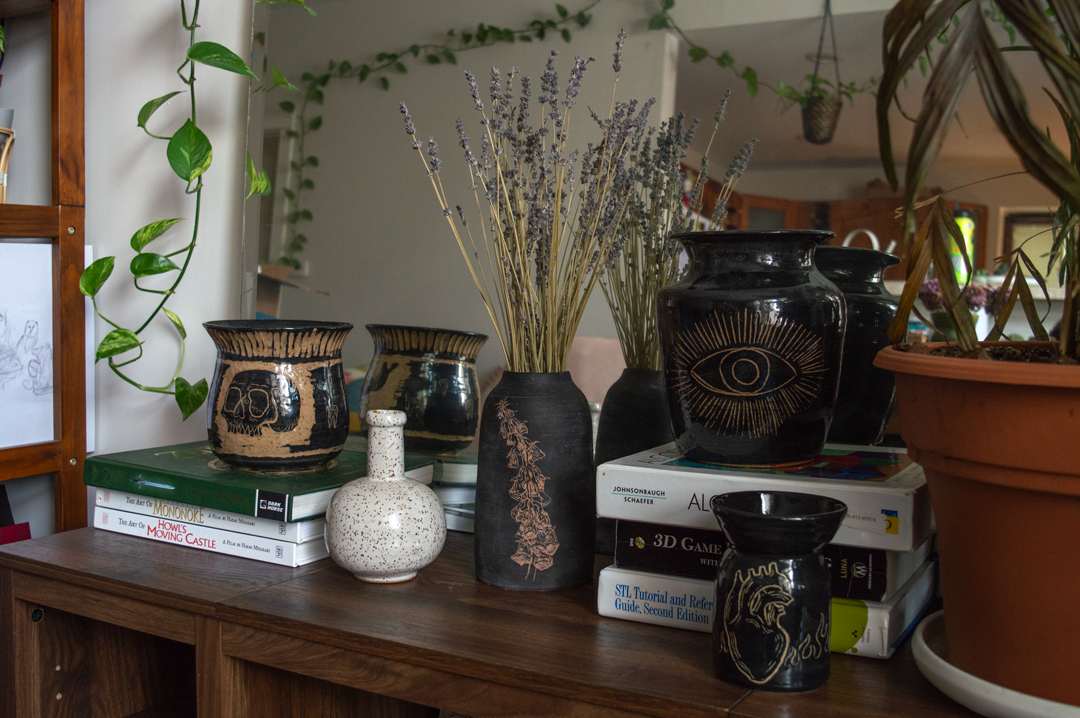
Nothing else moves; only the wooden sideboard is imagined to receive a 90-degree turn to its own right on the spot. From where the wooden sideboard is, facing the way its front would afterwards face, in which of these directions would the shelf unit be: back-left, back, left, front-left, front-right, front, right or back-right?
front

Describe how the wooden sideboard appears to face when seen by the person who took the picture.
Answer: facing the viewer and to the left of the viewer
